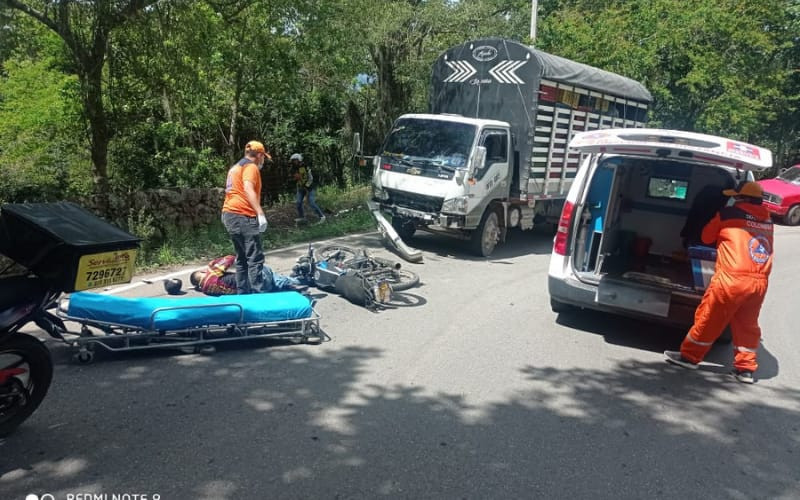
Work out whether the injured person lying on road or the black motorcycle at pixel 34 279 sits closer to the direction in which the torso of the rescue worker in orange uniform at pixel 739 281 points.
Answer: the injured person lying on road

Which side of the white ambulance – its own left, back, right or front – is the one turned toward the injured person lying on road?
left

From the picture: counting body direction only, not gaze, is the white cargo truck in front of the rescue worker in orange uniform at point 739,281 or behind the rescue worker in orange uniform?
in front

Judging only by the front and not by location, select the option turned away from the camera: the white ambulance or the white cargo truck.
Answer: the white ambulance

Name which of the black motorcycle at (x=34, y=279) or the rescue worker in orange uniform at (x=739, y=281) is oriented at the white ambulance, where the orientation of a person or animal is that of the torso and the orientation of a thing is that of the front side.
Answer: the rescue worker in orange uniform

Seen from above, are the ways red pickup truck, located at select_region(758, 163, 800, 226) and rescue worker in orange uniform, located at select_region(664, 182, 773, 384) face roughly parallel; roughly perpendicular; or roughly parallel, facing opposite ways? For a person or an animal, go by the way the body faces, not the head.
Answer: roughly perpendicular

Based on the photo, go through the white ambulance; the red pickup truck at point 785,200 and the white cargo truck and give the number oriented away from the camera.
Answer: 1

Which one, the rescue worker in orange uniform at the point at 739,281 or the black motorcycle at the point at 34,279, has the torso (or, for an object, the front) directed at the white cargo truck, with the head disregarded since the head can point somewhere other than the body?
the rescue worker in orange uniform

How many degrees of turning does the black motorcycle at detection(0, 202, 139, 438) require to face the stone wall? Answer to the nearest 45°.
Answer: approximately 45° to its right

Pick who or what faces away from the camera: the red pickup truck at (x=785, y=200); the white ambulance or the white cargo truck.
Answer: the white ambulance

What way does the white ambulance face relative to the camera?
away from the camera

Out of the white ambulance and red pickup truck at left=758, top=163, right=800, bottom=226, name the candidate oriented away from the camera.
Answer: the white ambulance

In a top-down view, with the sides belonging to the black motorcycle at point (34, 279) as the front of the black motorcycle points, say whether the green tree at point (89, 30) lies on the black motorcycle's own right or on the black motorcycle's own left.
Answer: on the black motorcycle's own right

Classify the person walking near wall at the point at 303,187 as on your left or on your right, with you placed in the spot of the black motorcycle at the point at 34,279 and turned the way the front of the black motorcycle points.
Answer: on your right
